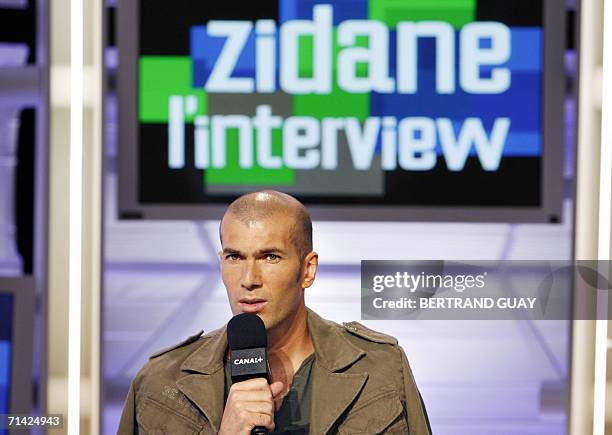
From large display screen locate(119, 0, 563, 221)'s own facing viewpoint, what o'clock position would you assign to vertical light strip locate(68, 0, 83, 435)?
The vertical light strip is roughly at 3 o'clock from the large display screen.

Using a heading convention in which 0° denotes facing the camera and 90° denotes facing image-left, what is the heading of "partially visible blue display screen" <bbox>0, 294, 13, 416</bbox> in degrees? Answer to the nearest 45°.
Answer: approximately 0°

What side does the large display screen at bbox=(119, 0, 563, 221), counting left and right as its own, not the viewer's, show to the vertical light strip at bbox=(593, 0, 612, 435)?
left

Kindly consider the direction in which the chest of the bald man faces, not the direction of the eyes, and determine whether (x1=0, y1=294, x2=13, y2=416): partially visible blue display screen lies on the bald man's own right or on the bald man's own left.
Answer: on the bald man's own right

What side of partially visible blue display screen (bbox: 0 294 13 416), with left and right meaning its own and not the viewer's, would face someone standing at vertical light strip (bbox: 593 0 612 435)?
left

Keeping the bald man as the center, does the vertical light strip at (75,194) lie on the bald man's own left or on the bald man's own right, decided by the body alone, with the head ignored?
on the bald man's own right

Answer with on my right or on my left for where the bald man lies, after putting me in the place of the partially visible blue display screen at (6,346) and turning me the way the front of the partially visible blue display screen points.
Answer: on my left

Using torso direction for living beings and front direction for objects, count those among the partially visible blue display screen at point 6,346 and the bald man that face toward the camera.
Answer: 2
